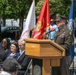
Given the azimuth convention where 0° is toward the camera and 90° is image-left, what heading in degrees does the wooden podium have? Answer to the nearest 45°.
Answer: approximately 45°

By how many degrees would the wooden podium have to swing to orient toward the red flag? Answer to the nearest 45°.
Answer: approximately 135° to its right

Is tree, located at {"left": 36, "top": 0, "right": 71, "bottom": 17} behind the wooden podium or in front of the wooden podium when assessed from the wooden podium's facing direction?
behind
